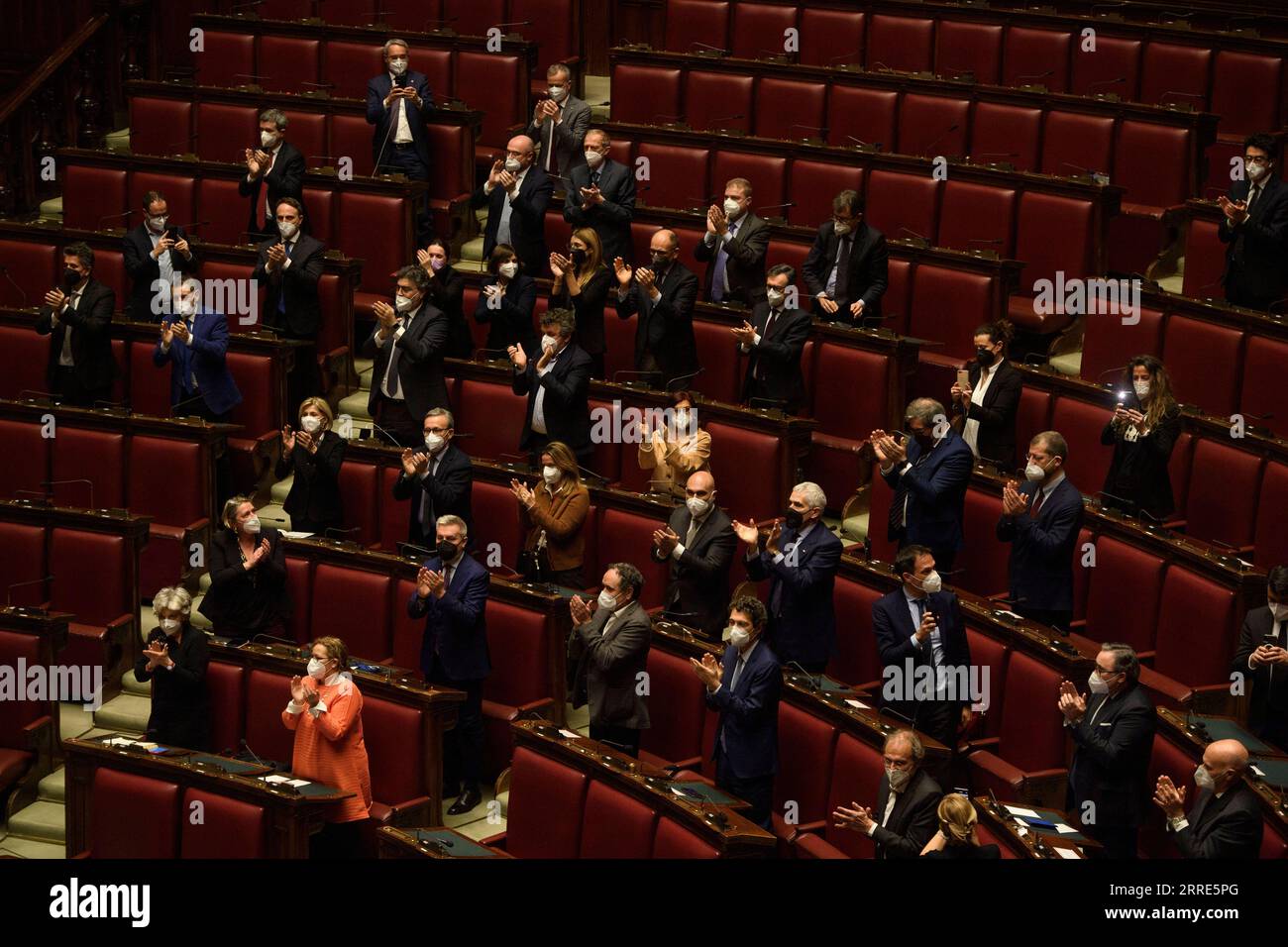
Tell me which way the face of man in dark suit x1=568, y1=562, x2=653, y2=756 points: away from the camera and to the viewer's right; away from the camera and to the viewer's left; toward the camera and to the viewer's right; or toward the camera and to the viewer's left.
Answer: toward the camera and to the viewer's left

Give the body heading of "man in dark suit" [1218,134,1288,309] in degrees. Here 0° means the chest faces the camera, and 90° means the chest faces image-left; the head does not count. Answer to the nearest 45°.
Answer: approximately 45°

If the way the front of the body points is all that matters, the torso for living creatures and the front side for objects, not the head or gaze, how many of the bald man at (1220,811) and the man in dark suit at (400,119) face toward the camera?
1

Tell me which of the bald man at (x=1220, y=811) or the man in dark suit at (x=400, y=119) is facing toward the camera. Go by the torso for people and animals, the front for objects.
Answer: the man in dark suit

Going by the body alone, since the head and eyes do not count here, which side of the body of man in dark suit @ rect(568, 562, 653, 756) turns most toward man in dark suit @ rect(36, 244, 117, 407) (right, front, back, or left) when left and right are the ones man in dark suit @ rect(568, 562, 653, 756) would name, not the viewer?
right

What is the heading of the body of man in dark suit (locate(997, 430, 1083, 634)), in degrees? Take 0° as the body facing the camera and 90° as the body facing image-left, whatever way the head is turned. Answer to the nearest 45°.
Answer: approximately 45°

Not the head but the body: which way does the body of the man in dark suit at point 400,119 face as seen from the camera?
toward the camera

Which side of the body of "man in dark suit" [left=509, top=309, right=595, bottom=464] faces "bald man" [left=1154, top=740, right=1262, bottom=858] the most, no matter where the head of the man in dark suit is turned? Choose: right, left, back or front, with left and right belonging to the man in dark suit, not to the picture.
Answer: left

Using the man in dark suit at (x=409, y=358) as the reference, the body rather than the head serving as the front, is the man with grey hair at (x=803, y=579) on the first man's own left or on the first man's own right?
on the first man's own left

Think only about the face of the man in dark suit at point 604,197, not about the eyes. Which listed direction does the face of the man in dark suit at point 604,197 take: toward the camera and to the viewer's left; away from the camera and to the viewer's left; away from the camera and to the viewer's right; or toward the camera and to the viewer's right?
toward the camera and to the viewer's left

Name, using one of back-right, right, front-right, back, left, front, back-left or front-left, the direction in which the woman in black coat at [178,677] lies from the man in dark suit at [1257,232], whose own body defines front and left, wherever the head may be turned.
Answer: front

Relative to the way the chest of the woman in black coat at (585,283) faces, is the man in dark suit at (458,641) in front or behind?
in front

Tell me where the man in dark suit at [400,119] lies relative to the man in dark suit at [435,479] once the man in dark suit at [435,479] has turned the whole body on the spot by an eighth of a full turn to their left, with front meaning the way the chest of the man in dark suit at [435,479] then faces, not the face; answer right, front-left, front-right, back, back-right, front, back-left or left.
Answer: back

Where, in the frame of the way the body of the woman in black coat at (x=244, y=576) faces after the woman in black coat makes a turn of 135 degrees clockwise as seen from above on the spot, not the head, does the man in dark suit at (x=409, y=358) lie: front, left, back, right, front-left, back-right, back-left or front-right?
back-right

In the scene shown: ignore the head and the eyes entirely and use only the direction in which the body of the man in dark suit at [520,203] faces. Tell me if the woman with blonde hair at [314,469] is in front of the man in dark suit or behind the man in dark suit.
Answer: in front

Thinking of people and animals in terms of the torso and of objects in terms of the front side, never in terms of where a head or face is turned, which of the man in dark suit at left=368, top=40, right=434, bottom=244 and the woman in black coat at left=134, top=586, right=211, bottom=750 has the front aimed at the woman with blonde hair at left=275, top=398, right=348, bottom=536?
the man in dark suit

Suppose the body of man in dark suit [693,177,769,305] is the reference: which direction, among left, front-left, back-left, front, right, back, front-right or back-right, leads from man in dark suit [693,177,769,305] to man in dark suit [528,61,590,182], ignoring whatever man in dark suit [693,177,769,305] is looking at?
right
